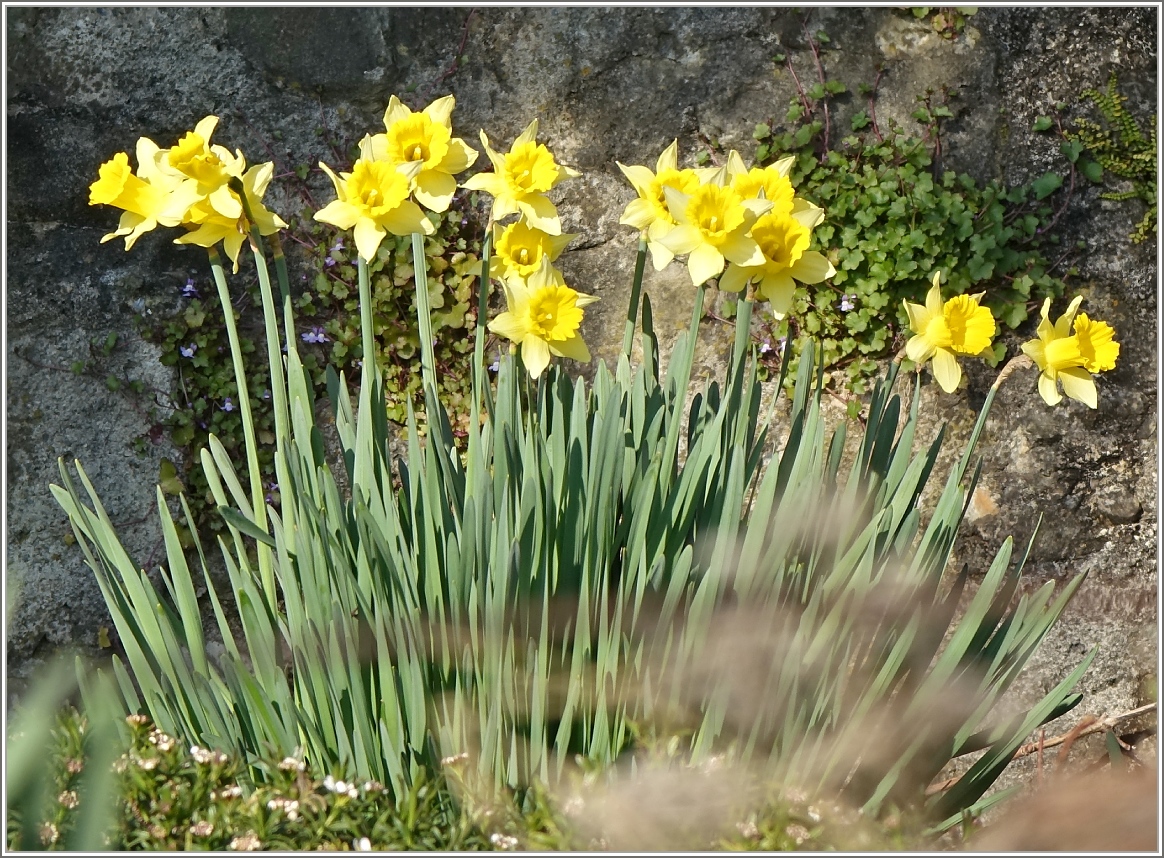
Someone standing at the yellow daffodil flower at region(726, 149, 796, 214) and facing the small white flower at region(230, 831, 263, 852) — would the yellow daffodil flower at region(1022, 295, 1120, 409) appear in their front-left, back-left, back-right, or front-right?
back-left

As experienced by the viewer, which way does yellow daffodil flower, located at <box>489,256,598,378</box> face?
facing the viewer and to the right of the viewer

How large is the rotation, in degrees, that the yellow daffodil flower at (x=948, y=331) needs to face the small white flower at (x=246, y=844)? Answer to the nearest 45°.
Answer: approximately 90° to its right

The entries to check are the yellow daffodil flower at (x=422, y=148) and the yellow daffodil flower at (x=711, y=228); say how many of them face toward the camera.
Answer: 2

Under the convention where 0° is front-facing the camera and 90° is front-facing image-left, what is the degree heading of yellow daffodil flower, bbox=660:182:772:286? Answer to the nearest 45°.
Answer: approximately 0°

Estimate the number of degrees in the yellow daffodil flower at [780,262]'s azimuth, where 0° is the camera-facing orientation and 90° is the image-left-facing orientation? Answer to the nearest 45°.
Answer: approximately 0°

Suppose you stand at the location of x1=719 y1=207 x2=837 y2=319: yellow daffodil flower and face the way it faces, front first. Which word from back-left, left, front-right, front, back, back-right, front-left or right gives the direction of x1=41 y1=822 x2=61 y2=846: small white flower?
front-right
